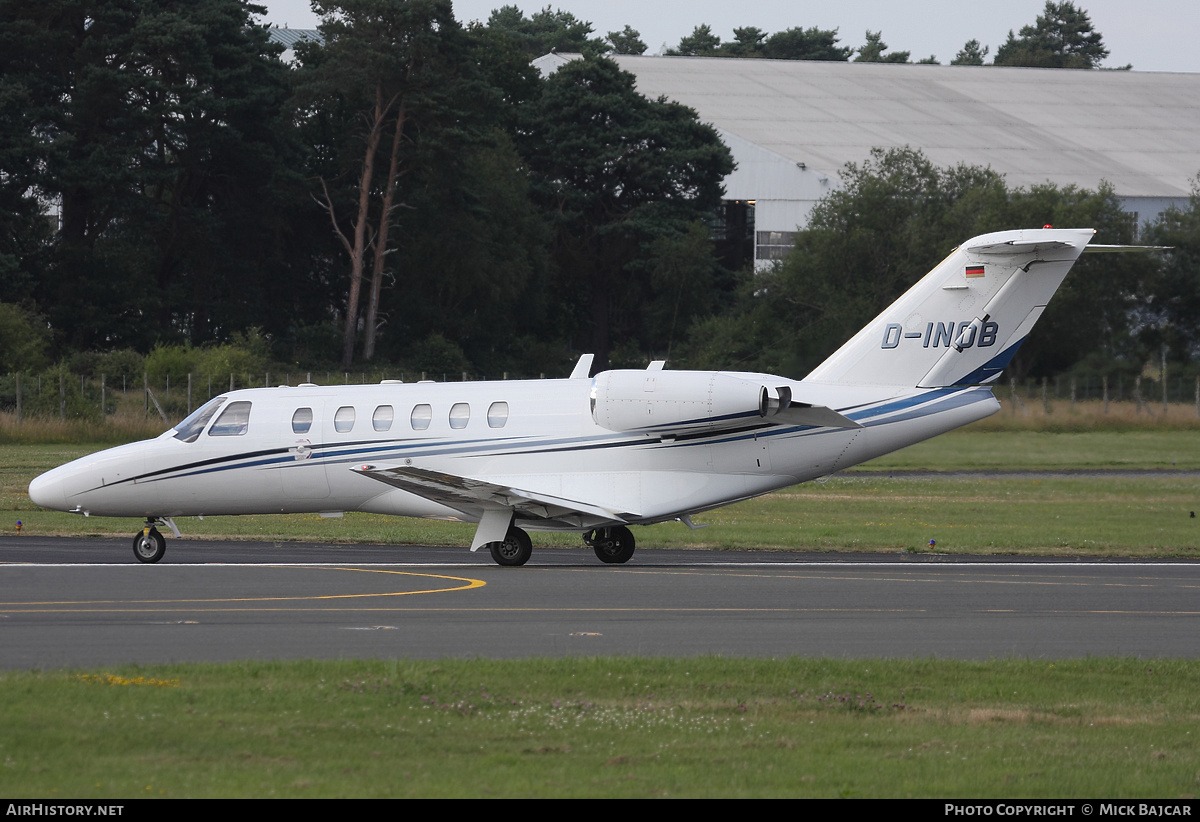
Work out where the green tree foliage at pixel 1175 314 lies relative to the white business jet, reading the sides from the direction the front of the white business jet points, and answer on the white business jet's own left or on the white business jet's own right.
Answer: on the white business jet's own right

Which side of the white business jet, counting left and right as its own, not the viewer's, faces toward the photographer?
left
